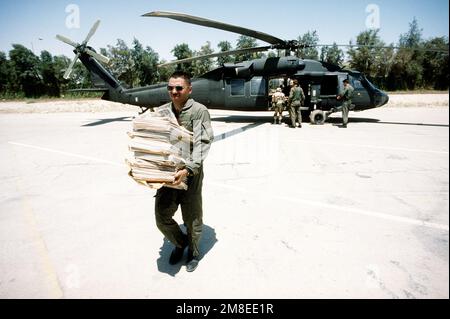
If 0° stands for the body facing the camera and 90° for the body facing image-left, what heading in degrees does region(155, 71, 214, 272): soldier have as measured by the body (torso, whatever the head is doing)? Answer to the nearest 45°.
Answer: approximately 45°

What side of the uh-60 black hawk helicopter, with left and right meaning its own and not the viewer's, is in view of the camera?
right

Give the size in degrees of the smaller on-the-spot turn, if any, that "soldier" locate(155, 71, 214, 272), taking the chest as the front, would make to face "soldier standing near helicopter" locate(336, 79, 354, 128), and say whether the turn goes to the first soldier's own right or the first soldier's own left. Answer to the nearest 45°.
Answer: approximately 180°

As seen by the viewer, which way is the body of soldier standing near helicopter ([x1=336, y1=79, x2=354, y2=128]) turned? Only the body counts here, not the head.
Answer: to the viewer's left

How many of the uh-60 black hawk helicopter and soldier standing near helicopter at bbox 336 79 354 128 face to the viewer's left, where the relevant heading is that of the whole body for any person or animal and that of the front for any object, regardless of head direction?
1

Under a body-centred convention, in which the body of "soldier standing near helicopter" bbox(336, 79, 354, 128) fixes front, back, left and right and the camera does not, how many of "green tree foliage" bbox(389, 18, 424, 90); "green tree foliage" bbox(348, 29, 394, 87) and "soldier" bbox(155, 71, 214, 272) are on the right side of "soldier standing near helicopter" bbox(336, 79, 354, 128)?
2

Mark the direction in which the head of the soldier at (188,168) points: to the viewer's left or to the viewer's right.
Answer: to the viewer's left

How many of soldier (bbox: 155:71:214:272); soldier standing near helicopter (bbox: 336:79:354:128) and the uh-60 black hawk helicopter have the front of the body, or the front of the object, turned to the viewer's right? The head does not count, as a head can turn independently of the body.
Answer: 1

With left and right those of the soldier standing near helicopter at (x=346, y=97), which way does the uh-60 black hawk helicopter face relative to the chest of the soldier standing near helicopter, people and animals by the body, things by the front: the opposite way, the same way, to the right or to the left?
the opposite way

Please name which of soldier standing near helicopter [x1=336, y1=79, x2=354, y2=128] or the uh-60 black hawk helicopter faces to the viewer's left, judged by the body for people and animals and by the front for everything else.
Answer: the soldier standing near helicopter

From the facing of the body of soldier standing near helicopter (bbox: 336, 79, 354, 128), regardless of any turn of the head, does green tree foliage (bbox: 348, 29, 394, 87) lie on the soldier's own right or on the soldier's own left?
on the soldier's own right
